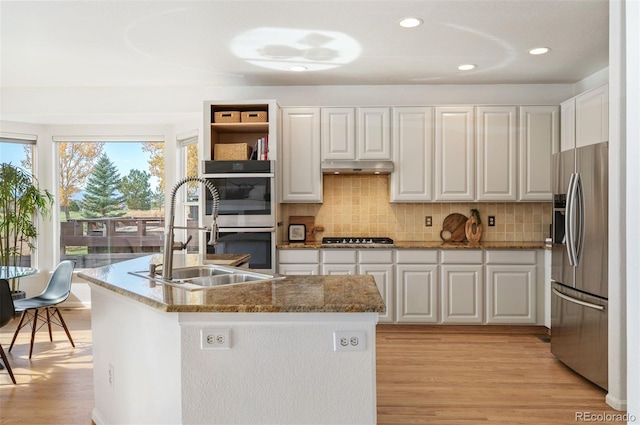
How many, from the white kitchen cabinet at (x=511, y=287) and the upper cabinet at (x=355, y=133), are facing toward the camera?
2

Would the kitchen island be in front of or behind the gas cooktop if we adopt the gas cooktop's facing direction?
in front

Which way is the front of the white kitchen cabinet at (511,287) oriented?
toward the camera

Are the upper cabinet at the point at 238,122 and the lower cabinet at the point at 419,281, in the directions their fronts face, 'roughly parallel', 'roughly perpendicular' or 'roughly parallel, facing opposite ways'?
roughly parallel

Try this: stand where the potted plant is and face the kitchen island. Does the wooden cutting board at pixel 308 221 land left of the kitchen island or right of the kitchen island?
left

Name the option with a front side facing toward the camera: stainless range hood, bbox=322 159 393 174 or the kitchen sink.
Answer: the stainless range hood

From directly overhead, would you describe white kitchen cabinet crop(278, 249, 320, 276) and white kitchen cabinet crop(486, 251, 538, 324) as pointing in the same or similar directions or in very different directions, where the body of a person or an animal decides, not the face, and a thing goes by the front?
same or similar directions

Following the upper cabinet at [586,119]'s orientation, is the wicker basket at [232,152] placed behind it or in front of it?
in front

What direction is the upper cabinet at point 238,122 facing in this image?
toward the camera

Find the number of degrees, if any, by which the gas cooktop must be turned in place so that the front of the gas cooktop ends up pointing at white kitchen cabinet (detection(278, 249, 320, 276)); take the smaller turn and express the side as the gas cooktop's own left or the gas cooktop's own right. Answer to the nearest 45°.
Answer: approximately 45° to the gas cooktop's own right

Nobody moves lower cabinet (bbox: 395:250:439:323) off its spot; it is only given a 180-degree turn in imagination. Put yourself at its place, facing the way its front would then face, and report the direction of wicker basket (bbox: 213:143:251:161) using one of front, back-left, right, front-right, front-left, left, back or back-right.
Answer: left

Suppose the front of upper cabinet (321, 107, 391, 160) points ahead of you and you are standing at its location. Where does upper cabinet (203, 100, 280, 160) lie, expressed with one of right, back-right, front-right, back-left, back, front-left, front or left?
right
